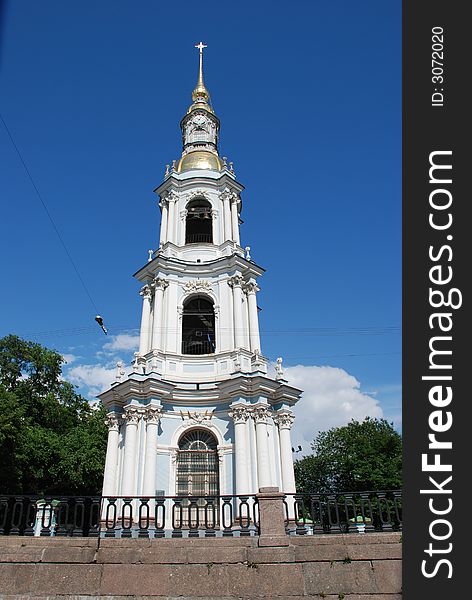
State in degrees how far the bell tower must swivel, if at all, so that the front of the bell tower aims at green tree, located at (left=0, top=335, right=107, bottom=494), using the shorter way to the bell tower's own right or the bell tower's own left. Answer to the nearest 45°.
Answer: approximately 135° to the bell tower's own right

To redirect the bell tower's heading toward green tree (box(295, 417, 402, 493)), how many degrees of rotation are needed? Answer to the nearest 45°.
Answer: approximately 135° to its left

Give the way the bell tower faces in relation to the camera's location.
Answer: facing the viewer

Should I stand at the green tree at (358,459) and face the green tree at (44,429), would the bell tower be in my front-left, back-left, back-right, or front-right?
front-left
